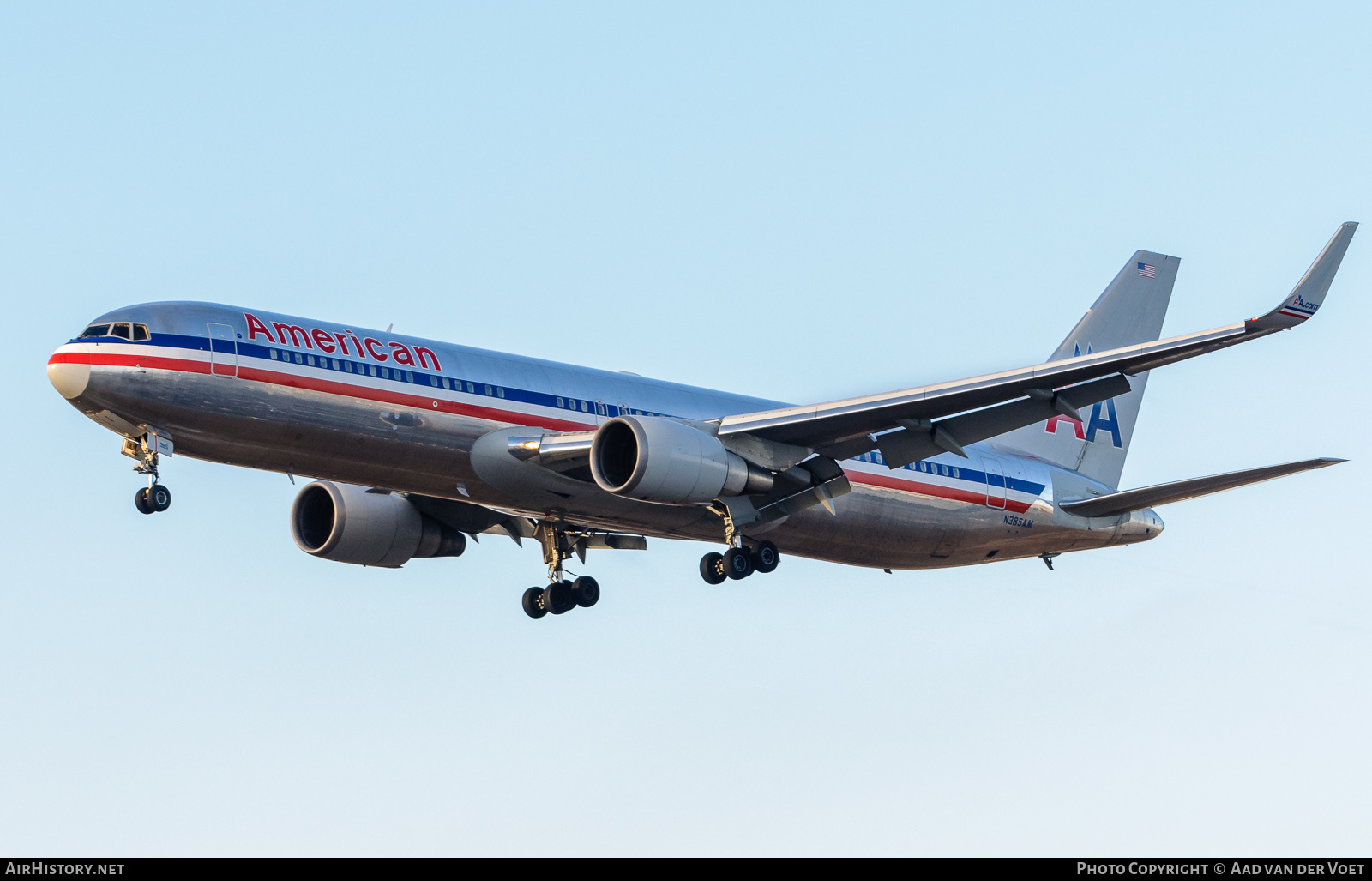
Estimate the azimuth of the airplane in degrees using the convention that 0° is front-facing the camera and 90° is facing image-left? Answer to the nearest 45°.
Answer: approximately 45°
